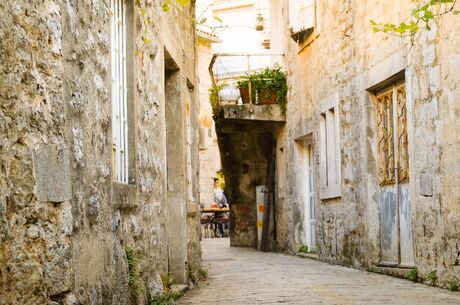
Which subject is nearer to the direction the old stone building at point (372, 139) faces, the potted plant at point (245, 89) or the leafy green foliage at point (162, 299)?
the leafy green foliage

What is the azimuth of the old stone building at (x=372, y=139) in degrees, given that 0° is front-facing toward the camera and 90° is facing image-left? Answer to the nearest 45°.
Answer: approximately 45°

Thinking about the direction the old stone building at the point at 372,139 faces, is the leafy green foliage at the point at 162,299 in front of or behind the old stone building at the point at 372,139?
in front

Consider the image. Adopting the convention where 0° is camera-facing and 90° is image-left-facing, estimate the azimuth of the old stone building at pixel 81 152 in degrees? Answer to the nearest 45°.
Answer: approximately 315°

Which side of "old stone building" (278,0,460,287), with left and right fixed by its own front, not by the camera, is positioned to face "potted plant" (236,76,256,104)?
right

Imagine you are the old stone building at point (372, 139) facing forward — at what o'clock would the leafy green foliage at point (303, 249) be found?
The leafy green foliage is roughly at 4 o'clock from the old stone building.

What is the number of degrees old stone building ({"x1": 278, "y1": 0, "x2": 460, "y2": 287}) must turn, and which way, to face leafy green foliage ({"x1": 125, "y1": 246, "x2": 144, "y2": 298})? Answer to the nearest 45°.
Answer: approximately 45° to its left

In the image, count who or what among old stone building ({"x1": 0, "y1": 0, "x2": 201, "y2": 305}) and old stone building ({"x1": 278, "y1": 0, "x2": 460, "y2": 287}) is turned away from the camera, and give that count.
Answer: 0
